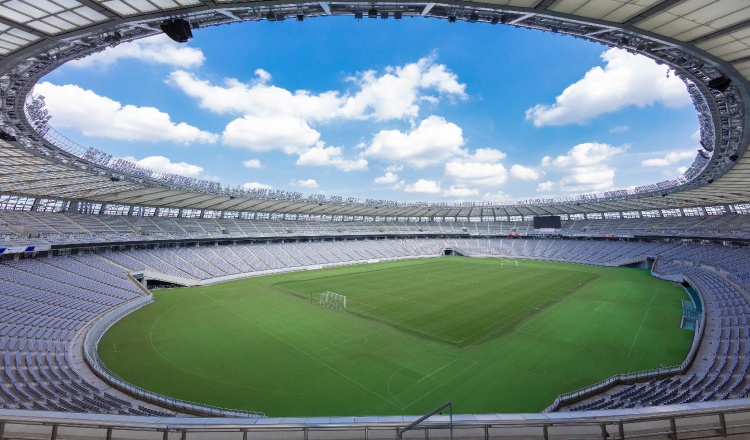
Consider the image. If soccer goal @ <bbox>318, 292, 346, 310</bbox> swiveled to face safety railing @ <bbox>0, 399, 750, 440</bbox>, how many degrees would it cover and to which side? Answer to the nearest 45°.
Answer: approximately 135° to its right

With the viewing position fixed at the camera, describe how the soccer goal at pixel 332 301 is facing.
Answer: facing away from the viewer and to the right of the viewer
